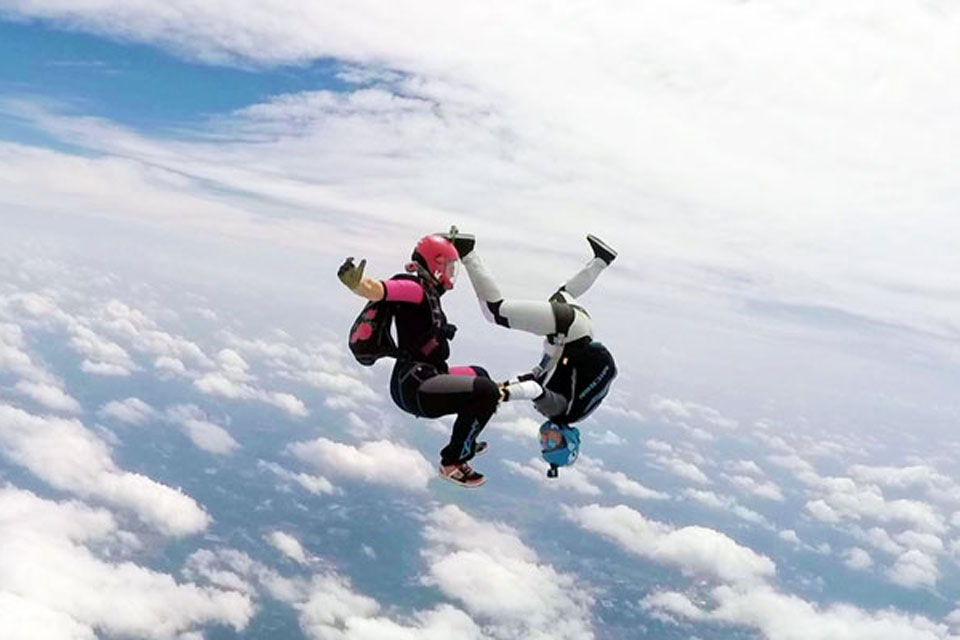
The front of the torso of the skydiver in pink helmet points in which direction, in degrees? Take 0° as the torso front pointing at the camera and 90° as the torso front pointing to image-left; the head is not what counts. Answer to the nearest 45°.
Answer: approximately 270°
